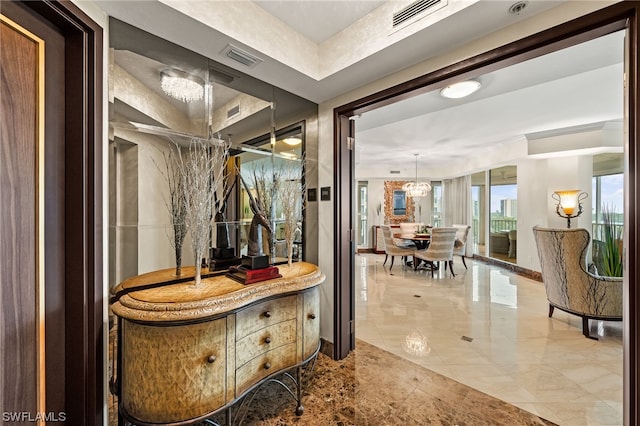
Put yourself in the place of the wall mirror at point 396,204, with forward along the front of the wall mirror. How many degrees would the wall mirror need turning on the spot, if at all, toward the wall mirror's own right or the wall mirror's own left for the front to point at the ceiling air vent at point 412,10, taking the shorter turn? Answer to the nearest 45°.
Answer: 0° — it already faces it

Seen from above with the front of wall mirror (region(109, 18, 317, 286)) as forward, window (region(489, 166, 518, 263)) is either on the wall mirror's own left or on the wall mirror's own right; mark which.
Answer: on the wall mirror's own left

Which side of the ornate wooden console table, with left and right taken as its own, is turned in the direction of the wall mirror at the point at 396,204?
left

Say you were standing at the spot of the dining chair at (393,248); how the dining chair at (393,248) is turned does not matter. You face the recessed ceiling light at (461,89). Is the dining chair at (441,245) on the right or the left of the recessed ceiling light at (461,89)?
left

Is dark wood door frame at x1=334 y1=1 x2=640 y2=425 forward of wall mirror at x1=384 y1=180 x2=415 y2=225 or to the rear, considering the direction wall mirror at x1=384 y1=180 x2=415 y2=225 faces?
forward

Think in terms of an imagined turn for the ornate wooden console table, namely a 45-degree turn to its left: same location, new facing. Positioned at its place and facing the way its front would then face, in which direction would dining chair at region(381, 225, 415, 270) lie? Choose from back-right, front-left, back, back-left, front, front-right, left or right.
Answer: front-left

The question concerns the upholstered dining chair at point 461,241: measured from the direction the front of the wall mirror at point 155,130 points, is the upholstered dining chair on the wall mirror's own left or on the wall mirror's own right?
on the wall mirror's own left

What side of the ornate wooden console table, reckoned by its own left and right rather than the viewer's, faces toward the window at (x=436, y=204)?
left

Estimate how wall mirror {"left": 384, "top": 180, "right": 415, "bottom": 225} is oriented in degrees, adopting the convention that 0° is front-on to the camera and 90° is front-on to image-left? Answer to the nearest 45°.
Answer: approximately 0°

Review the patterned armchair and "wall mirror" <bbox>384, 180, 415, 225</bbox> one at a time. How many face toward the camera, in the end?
1

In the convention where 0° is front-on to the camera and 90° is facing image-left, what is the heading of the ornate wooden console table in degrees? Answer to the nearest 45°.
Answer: approximately 315°

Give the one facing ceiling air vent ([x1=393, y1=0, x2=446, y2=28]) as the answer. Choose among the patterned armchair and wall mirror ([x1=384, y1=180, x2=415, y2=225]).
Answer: the wall mirror

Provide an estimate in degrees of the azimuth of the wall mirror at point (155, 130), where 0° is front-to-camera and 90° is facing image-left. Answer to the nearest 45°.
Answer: approximately 315°
